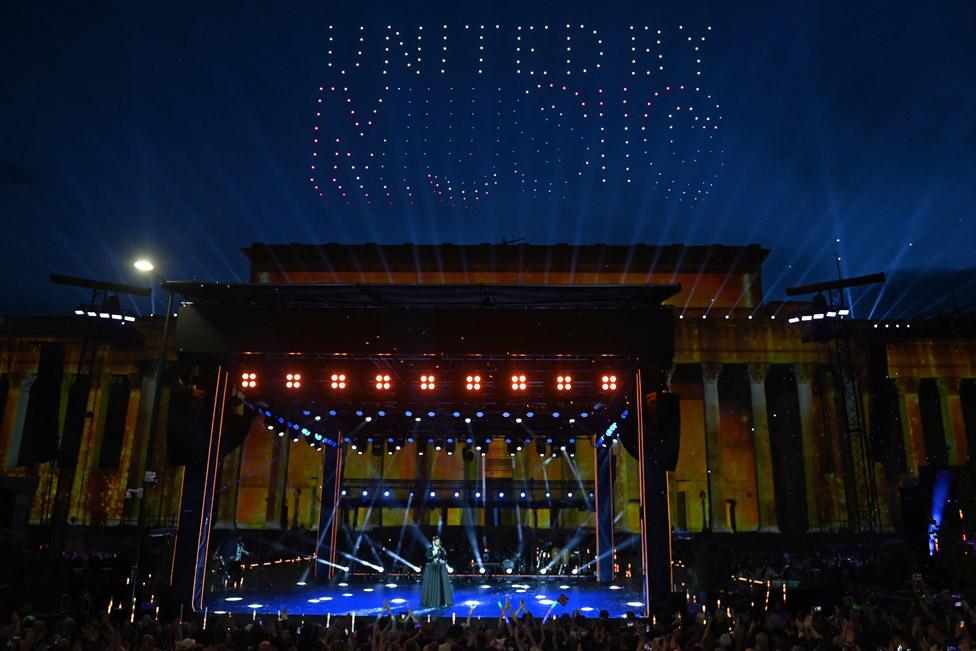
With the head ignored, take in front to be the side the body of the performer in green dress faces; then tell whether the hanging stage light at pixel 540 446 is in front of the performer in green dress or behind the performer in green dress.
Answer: behind

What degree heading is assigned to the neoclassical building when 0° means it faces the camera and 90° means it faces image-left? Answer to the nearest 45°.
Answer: approximately 0°

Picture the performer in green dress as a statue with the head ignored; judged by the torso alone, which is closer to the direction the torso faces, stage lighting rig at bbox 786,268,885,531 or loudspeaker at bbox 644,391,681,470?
the loudspeaker

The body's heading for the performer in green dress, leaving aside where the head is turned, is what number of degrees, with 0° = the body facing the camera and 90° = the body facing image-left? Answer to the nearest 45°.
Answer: approximately 0°

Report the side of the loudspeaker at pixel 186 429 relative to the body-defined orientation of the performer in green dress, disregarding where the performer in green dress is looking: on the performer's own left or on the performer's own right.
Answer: on the performer's own right

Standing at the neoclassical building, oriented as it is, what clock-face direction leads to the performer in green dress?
The performer in green dress is roughly at 1 o'clock from the neoclassical building.

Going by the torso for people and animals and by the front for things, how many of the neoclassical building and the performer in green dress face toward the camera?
2
